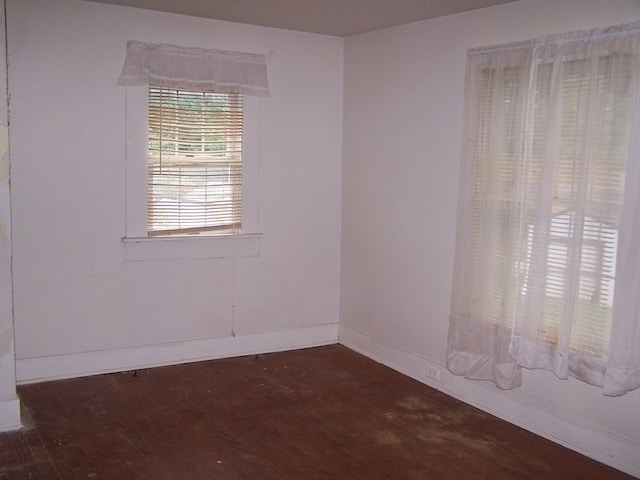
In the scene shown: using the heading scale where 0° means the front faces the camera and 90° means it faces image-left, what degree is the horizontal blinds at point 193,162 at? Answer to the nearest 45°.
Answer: approximately 0°

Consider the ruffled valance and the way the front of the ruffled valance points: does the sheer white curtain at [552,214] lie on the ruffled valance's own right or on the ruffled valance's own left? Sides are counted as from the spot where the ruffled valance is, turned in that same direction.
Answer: on the ruffled valance's own left
